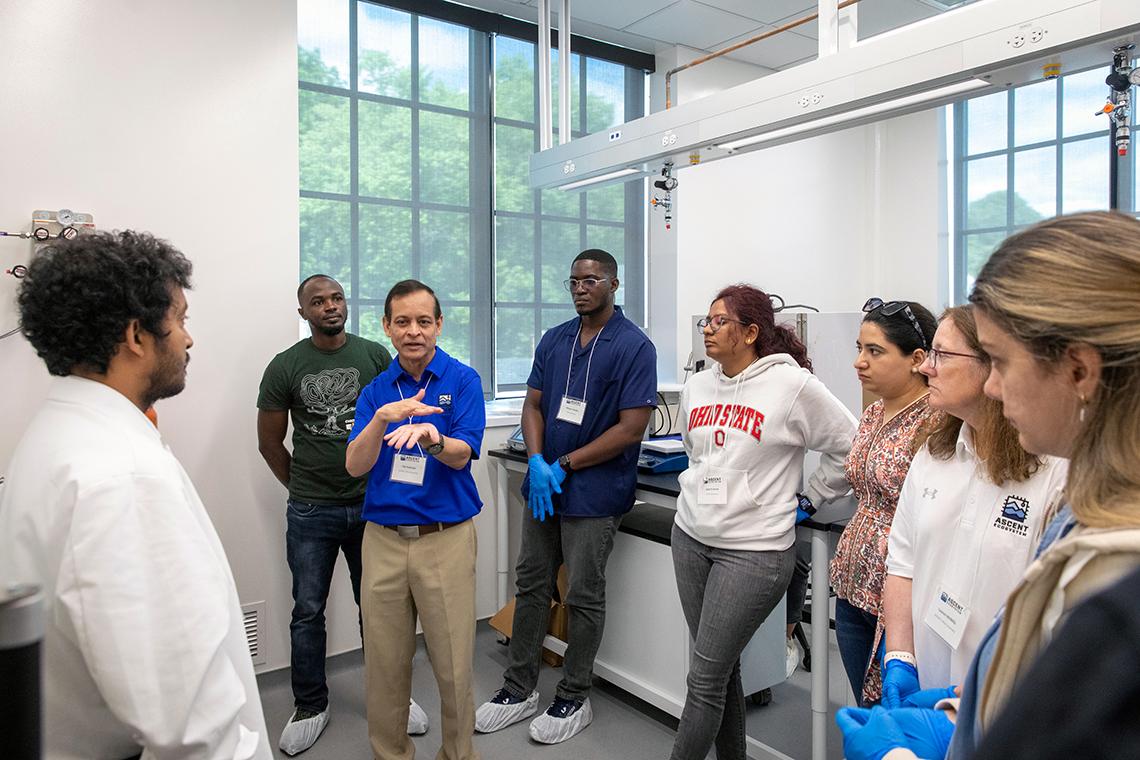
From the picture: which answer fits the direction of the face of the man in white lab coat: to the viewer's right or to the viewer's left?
to the viewer's right

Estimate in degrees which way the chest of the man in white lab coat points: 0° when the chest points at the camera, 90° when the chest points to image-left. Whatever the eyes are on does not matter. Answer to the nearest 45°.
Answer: approximately 225°

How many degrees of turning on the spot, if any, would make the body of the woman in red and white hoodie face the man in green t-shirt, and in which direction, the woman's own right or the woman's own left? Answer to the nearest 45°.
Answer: approximately 45° to the woman's own right

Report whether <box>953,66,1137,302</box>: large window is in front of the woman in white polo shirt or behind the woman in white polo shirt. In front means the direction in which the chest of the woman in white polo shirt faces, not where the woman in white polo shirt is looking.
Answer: behind

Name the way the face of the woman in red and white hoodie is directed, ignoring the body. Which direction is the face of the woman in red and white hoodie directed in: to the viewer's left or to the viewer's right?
to the viewer's left

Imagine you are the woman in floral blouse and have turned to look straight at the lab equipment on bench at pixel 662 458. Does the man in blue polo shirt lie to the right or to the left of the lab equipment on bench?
left

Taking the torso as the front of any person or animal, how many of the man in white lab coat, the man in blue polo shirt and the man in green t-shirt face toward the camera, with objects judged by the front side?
2

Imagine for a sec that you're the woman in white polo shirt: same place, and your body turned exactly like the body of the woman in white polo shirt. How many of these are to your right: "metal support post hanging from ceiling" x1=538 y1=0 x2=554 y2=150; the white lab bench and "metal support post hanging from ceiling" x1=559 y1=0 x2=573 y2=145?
3
